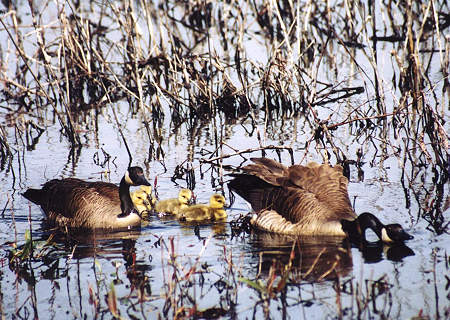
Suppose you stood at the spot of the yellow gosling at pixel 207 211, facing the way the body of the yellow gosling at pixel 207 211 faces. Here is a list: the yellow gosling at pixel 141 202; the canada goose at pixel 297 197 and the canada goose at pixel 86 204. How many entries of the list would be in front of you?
1

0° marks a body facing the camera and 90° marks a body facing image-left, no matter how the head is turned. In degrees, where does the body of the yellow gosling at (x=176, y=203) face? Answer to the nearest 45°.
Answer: approximately 270°

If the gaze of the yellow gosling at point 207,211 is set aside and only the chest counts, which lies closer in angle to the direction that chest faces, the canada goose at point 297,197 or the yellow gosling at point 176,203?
the canada goose

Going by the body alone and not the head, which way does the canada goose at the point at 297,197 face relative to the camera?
to the viewer's right

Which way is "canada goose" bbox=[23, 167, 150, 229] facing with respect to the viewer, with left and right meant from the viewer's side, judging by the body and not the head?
facing to the right of the viewer

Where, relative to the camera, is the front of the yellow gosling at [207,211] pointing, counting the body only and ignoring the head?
to the viewer's right

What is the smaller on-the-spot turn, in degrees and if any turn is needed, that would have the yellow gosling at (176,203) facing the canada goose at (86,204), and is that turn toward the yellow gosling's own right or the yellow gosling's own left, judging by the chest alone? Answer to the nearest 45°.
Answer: approximately 180°

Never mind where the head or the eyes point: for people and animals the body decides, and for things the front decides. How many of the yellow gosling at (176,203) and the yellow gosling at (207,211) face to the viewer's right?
2

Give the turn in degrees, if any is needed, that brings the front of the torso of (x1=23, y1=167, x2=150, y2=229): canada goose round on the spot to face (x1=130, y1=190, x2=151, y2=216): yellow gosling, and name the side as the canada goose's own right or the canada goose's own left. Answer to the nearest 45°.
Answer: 0° — it already faces it

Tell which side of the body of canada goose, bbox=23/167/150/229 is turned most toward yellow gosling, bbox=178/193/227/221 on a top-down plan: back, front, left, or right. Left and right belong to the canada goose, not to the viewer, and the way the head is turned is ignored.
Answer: front
